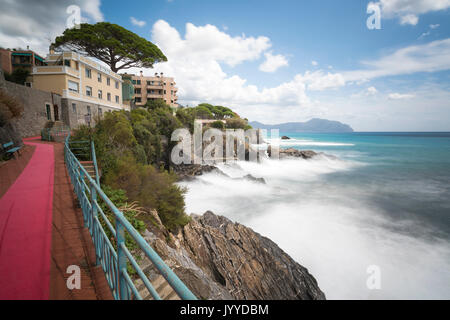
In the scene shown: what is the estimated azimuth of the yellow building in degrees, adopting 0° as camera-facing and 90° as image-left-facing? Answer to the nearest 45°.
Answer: approximately 315°

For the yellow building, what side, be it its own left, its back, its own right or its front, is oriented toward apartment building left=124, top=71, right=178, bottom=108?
left

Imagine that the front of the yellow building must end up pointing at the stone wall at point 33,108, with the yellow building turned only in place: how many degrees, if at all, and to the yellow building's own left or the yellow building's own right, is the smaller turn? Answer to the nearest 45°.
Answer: approximately 90° to the yellow building's own right

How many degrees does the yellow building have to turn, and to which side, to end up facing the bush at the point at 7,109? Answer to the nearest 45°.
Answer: approximately 45° to its right

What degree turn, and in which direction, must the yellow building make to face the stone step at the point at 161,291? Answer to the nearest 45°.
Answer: approximately 45° to its right
